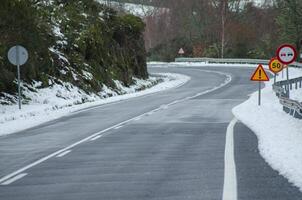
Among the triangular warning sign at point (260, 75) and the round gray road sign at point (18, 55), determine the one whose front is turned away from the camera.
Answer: the round gray road sign

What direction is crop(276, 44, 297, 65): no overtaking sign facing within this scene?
toward the camera

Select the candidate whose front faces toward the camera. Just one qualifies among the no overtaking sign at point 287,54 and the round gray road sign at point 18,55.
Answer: the no overtaking sign

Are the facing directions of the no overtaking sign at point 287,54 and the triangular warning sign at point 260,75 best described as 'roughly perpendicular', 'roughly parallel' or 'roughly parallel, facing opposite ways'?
roughly parallel

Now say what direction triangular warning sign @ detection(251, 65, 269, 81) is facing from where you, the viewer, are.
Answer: facing the viewer

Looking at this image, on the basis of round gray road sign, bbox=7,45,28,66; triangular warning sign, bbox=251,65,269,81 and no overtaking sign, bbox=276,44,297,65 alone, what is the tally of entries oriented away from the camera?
1

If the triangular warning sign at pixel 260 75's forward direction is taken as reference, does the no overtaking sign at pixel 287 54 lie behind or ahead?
ahead

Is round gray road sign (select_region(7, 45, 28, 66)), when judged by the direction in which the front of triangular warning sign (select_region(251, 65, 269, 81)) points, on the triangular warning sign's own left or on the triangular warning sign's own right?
on the triangular warning sign's own right

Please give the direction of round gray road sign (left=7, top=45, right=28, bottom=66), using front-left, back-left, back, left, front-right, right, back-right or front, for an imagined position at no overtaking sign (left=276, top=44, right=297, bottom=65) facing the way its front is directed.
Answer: right

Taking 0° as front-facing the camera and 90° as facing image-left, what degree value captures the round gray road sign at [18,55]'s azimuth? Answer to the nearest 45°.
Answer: approximately 180°

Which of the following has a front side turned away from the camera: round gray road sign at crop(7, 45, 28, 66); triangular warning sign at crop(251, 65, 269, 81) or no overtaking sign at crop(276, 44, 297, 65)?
the round gray road sign

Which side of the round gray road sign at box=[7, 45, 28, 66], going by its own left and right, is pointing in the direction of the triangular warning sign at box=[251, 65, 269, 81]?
right
